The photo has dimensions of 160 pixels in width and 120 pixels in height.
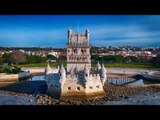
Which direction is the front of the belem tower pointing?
toward the camera
